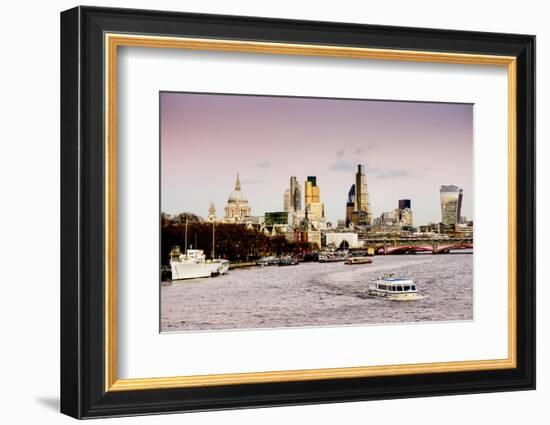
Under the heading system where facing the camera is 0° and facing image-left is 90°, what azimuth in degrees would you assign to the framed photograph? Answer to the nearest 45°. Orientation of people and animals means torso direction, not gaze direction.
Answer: approximately 315°
